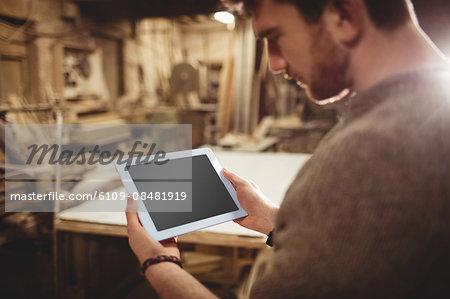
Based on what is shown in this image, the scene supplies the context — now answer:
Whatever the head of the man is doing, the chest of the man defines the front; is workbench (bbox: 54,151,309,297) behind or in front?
in front

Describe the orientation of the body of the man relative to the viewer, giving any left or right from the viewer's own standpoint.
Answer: facing away from the viewer and to the left of the viewer

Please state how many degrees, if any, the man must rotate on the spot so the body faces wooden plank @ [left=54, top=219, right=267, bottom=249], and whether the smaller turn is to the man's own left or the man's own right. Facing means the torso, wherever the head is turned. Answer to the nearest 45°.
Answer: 0° — they already face it

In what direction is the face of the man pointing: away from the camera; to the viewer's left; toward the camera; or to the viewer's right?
to the viewer's left
